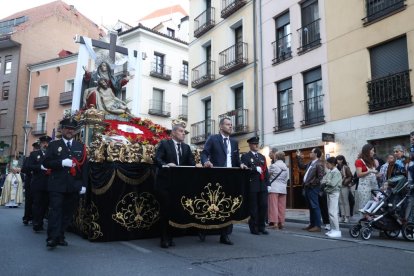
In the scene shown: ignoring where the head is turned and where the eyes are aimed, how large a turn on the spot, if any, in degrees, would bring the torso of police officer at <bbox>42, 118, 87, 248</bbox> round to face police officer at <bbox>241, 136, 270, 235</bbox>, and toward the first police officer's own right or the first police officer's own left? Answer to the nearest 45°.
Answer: approximately 90° to the first police officer's own left

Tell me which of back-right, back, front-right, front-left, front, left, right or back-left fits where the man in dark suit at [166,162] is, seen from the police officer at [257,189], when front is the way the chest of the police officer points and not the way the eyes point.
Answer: right

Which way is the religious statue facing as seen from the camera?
toward the camera

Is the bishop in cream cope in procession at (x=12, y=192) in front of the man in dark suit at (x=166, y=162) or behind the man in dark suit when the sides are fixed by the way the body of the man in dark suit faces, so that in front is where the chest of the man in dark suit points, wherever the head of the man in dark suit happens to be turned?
behind

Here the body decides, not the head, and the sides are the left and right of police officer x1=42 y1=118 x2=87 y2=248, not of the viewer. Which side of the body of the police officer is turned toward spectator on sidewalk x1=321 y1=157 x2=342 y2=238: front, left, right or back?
left

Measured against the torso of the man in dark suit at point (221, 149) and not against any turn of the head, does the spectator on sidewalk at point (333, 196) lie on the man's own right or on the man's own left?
on the man's own left

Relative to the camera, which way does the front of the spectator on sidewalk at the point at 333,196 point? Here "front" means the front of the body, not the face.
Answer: to the viewer's left

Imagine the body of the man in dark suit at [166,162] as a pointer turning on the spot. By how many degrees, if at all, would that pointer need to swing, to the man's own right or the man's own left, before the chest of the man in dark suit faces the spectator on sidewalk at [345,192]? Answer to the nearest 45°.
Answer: approximately 90° to the man's own left

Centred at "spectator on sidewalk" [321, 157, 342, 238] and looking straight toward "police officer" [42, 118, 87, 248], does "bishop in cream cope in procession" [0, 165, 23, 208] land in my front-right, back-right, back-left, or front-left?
front-right

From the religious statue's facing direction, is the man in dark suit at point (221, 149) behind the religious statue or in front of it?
in front

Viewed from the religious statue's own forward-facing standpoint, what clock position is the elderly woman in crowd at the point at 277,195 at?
The elderly woman in crowd is roughly at 10 o'clock from the religious statue.

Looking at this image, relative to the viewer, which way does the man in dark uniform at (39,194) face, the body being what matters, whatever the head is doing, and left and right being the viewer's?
facing the viewer and to the right of the viewer
